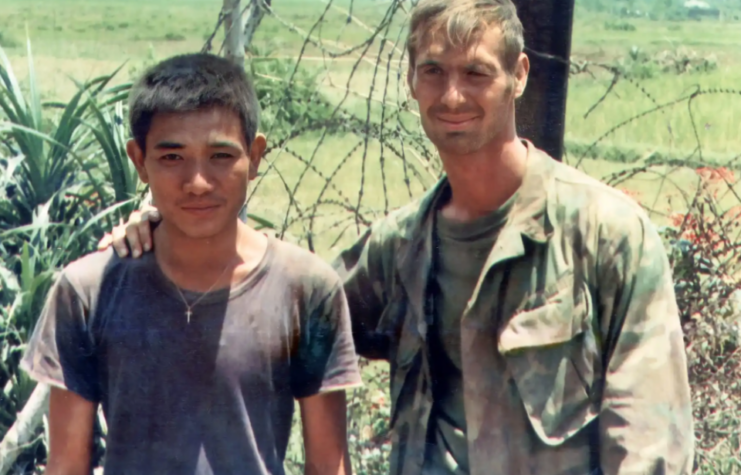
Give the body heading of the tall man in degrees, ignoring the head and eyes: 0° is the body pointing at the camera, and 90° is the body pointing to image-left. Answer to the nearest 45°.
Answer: approximately 45°

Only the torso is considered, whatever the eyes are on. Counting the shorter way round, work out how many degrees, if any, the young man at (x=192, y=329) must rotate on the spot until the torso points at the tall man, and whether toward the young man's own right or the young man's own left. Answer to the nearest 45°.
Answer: approximately 90° to the young man's own left

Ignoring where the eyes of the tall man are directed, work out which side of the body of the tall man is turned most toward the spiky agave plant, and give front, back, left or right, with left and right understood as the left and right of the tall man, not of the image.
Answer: right

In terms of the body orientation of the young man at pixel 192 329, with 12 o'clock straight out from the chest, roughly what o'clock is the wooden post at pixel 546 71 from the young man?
The wooden post is roughly at 8 o'clock from the young man.

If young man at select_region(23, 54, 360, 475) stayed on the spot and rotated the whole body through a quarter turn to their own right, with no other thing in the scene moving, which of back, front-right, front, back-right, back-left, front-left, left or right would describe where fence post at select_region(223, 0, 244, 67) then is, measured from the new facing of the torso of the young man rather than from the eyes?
right

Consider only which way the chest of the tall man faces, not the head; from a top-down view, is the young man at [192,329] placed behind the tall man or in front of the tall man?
in front

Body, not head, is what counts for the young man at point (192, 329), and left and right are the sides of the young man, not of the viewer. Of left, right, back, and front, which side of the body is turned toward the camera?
front

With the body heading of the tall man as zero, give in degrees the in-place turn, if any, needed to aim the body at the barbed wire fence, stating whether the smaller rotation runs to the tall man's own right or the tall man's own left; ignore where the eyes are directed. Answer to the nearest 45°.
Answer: approximately 135° to the tall man's own right

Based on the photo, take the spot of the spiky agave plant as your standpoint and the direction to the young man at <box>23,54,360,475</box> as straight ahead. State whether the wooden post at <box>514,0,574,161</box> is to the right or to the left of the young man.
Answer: left

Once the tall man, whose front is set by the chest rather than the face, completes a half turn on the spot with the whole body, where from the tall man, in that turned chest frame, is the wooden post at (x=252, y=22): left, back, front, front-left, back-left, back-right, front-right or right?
left

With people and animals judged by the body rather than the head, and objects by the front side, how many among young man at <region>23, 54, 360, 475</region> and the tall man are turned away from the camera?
0

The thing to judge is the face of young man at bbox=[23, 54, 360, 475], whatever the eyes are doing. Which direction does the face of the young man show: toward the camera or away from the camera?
toward the camera
